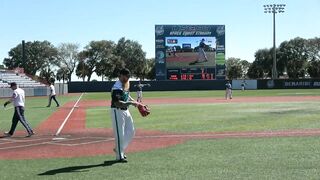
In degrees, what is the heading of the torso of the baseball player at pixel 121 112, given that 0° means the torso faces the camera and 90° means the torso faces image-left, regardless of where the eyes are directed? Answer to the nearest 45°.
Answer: approximately 315°
